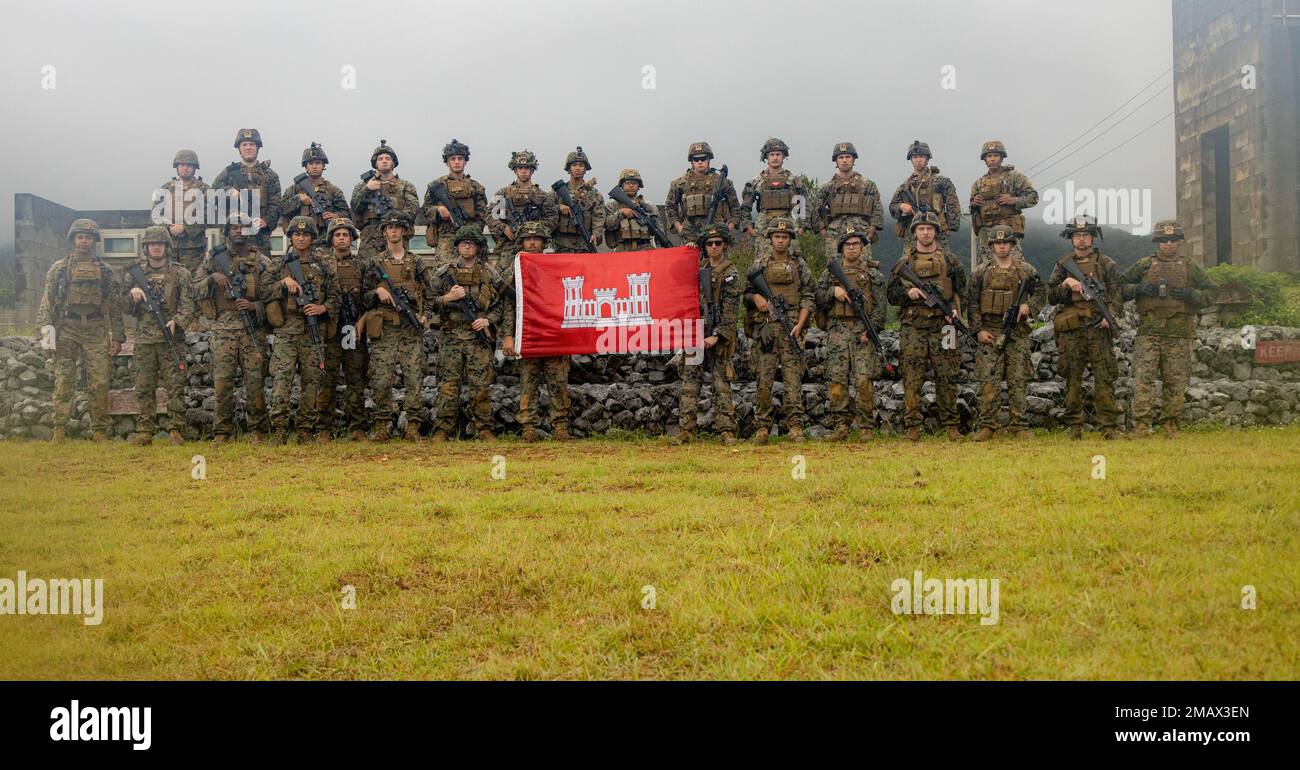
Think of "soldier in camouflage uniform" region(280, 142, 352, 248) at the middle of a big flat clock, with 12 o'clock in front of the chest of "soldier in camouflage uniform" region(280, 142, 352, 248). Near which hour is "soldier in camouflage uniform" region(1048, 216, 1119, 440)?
"soldier in camouflage uniform" region(1048, 216, 1119, 440) is roughly at 10 o'clock from "soldier in camouflage uniform" region(280, 142, 352, 248).

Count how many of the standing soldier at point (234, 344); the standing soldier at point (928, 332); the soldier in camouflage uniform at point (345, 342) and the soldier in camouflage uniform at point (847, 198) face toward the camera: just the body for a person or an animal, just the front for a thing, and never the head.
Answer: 4

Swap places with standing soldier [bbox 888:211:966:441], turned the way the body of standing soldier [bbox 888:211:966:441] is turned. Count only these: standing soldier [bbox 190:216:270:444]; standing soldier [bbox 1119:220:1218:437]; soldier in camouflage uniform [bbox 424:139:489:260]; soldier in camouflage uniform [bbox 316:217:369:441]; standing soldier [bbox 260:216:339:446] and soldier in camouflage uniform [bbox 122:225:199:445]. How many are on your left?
1

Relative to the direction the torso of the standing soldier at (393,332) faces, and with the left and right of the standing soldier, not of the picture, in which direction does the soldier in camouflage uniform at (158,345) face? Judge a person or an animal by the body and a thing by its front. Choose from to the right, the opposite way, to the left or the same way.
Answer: the same way

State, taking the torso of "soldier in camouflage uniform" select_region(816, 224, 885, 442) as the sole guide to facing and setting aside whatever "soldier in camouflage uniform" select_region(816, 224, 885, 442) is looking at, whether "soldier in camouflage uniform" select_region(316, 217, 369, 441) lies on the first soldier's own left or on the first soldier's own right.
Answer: on the first soldier's own right

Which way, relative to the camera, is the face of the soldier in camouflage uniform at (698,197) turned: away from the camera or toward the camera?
toward the camera

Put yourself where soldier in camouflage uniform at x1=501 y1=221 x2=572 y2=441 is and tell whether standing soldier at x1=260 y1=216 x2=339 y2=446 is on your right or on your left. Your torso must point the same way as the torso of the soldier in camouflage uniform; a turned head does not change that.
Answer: on your right

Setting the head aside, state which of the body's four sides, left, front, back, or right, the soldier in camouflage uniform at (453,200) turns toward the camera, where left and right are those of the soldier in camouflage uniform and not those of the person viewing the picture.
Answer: front

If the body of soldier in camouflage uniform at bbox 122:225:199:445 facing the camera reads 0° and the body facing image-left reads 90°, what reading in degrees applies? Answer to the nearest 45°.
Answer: approximately 0°

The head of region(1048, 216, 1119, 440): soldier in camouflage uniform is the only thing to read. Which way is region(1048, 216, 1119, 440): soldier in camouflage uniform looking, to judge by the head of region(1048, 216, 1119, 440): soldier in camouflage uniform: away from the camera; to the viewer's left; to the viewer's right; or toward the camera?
toward the camera

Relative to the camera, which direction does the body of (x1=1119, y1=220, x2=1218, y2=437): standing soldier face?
toward the camera

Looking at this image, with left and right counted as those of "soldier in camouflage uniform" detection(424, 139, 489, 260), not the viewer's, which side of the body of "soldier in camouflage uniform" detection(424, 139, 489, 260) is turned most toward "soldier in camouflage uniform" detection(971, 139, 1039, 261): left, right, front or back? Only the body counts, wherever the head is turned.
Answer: left
